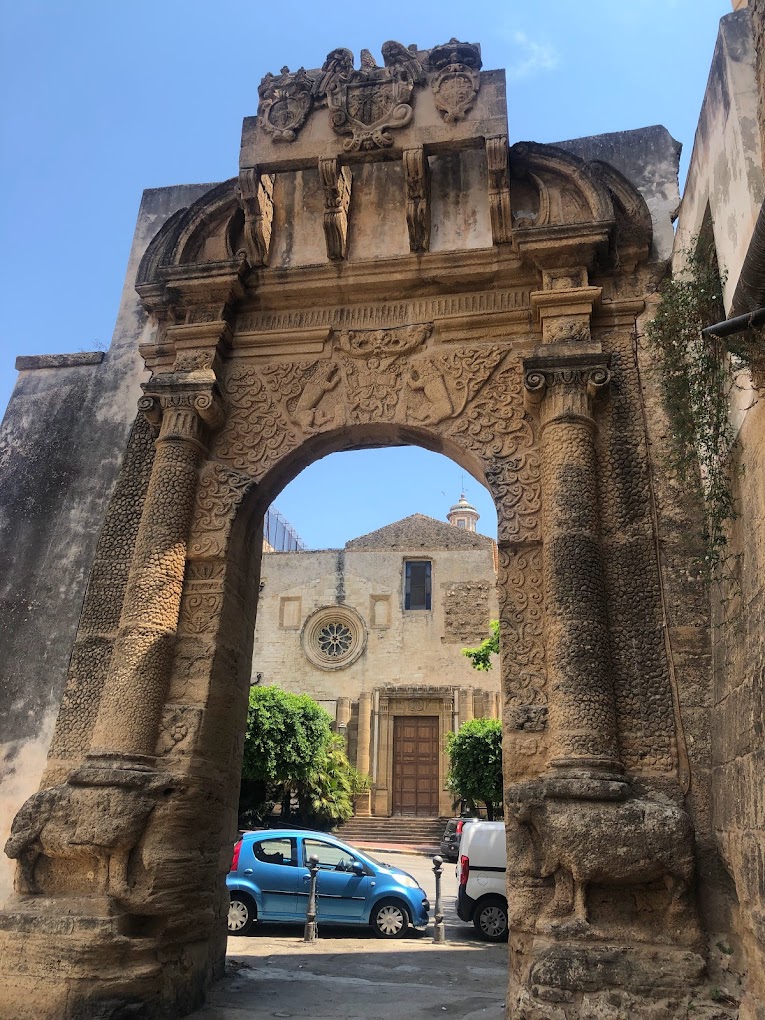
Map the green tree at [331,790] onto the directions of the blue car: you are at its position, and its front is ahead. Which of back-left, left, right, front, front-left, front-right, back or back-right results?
left

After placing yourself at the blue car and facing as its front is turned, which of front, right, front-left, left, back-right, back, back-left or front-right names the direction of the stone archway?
right

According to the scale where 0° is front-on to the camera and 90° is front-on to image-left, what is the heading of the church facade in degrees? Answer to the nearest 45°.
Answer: approximately 0°

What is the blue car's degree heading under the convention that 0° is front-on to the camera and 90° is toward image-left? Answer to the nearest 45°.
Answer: approximately 270°

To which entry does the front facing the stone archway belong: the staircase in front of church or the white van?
the staircase in front of church

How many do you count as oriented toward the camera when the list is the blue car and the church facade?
1

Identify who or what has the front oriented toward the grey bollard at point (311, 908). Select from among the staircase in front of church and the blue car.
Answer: the staircase in front of church

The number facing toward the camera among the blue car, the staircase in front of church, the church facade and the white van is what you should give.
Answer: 2

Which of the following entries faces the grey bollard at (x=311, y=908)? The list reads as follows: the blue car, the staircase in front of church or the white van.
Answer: the staircase in front of church

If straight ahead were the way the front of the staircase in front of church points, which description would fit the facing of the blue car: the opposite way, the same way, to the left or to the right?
to the left
